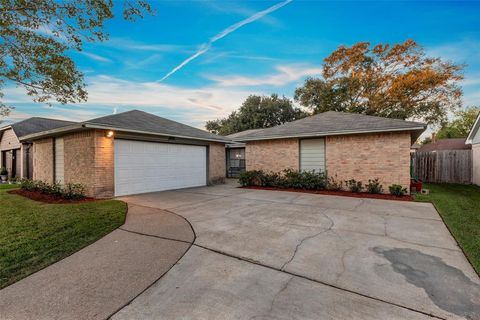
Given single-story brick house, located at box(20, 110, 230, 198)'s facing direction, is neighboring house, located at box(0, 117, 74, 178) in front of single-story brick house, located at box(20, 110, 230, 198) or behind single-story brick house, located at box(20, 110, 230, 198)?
behind

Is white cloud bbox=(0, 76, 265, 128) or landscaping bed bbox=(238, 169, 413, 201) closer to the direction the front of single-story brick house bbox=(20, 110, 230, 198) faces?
the landscaping bed

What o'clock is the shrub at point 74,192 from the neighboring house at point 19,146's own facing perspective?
The shrub is roughly at 10 o'clock from the neighboring house.

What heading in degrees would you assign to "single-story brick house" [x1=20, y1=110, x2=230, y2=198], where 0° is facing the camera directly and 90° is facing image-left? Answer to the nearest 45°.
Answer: approximately 315°

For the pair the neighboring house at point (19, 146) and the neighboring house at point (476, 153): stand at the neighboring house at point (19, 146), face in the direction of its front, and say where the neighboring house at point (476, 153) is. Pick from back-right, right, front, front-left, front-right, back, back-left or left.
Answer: left

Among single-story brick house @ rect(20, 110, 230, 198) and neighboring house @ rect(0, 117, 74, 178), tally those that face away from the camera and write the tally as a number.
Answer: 0

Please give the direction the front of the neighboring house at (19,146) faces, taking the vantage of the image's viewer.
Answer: facing the viewer and to the left of the viewer

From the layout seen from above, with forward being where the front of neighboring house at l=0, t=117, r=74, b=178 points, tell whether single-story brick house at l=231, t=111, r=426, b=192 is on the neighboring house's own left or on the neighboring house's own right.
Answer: on the neighboring house's own left

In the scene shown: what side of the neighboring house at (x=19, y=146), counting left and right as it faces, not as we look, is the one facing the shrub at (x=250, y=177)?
left
